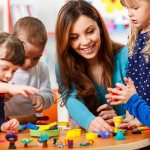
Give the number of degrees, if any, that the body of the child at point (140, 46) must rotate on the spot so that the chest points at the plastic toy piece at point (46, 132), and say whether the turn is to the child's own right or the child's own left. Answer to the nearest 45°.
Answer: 0° — they already face it

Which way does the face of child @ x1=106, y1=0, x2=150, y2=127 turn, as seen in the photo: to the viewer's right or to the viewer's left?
to the viewer's left

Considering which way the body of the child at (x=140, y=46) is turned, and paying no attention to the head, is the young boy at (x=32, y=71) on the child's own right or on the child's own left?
on the child's own right

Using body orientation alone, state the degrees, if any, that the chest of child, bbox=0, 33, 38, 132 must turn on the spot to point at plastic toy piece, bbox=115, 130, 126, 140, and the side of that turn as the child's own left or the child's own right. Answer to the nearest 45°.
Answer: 0° — they already face it

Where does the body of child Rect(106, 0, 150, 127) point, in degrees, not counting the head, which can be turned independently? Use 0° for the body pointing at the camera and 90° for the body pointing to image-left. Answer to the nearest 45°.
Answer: approximately 45°

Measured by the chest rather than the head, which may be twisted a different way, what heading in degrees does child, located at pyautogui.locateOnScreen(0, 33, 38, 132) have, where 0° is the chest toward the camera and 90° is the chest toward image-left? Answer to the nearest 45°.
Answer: approximately 315°
